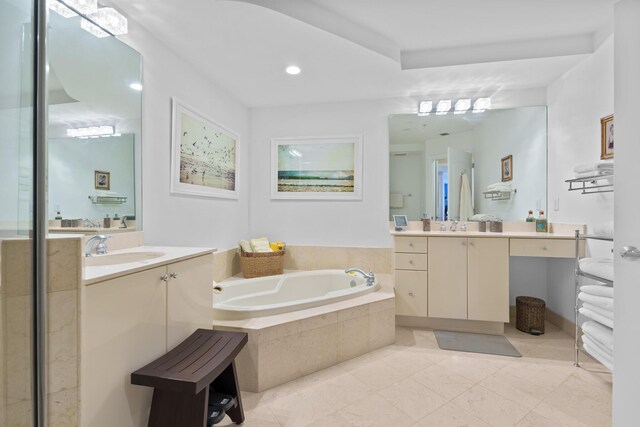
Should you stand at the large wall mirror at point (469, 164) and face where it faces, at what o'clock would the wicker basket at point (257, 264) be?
The wicker basket is roughly at 2 o'clock from the large wall mirror.

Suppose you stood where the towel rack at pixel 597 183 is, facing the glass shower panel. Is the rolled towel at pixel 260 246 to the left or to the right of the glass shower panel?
right

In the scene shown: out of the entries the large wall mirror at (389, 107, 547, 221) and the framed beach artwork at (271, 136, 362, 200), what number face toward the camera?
2

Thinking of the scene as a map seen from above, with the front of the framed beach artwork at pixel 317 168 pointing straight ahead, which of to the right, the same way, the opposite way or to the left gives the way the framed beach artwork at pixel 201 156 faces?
to the left

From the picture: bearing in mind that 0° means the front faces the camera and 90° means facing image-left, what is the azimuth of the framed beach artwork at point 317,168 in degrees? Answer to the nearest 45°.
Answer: approximately 0°

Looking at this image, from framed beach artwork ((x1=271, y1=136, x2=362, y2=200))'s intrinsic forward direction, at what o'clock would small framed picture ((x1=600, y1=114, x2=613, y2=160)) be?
The small framed picture is roughly at 10 o'clock from the framed beach artwork.

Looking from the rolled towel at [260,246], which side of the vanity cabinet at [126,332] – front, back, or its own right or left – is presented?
left

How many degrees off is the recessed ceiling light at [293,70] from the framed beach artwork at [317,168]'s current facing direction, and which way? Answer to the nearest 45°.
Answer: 0° — it already faces it
